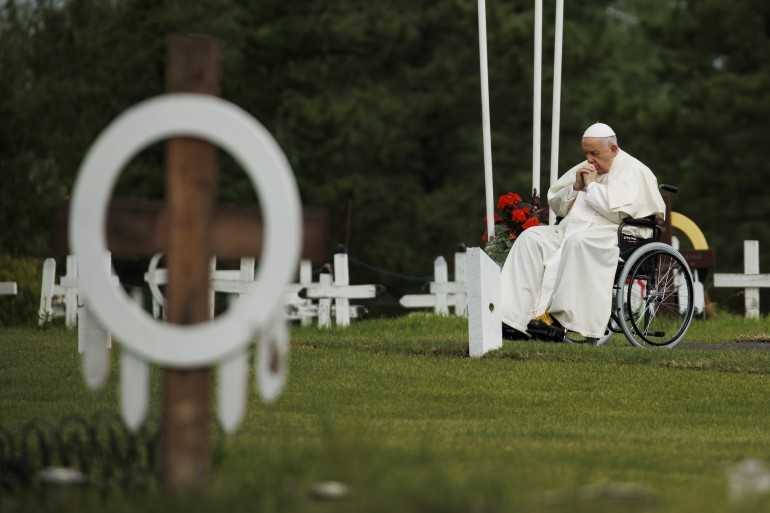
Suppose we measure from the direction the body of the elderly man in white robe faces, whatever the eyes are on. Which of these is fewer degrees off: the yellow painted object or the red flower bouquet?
the red flower bouquet

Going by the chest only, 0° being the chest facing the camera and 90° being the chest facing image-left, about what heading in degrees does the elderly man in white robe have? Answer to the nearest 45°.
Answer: approximately 45°

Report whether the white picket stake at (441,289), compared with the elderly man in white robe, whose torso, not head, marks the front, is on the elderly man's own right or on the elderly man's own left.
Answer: on the elderly man's own right

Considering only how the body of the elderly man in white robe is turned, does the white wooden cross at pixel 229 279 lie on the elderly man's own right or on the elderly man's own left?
on the elderly man's own right

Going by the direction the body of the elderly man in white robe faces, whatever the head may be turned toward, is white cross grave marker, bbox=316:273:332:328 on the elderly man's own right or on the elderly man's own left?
on the elderly man's own right

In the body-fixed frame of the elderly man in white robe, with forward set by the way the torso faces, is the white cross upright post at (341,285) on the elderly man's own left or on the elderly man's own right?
on the elderly man's own right
